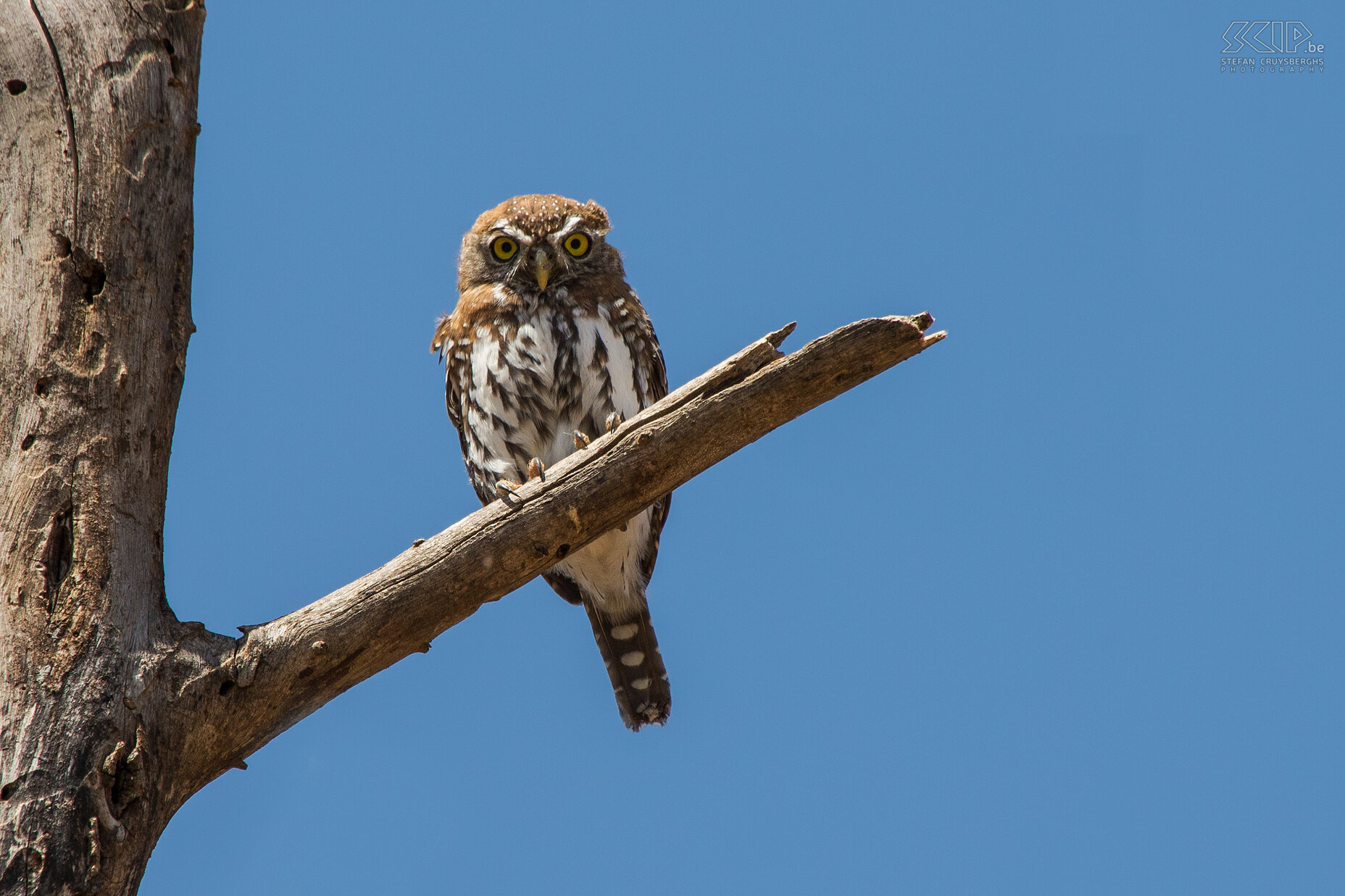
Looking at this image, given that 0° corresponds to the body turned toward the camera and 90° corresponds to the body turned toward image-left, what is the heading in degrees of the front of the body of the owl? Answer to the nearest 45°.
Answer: approximately 0°
